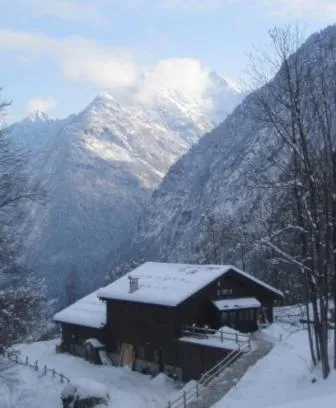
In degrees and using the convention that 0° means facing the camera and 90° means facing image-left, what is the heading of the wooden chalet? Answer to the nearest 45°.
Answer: approximately 315°
